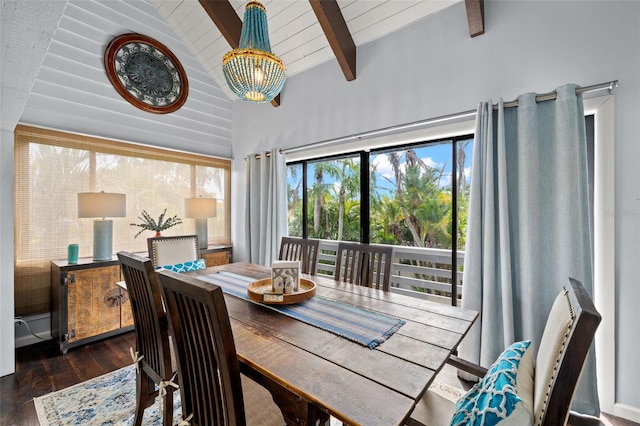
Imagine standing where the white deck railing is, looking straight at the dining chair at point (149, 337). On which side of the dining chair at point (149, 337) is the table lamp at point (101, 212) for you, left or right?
right

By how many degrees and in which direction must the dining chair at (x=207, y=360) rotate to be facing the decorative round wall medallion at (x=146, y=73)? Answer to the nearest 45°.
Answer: approximately 45° to its left

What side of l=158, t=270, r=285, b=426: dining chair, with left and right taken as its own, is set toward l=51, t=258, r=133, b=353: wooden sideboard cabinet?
left

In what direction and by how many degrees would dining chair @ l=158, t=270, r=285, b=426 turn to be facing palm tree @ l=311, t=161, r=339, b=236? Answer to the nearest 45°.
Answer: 0° — it already faces it

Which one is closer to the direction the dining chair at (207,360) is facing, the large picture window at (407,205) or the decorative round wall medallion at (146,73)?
the large picture window

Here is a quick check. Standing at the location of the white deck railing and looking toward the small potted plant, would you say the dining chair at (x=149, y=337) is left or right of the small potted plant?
left

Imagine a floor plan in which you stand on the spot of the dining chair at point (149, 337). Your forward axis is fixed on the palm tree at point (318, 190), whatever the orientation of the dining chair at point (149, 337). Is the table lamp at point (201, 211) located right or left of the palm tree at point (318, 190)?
left

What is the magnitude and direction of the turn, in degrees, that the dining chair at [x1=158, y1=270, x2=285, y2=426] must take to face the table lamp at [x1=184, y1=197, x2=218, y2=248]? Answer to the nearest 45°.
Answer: approximately 45° to its left

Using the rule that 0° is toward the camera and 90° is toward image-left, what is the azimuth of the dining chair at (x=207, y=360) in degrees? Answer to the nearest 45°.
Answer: approximately 225°

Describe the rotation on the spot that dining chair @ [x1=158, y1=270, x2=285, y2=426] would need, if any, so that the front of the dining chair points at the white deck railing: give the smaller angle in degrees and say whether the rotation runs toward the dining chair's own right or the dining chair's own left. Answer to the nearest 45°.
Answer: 0° — it already faces it
